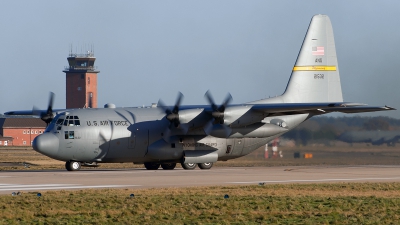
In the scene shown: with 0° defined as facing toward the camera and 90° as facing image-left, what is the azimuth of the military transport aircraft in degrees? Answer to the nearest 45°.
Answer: approximately 45°

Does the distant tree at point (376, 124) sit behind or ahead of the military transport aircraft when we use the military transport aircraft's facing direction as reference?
behind
